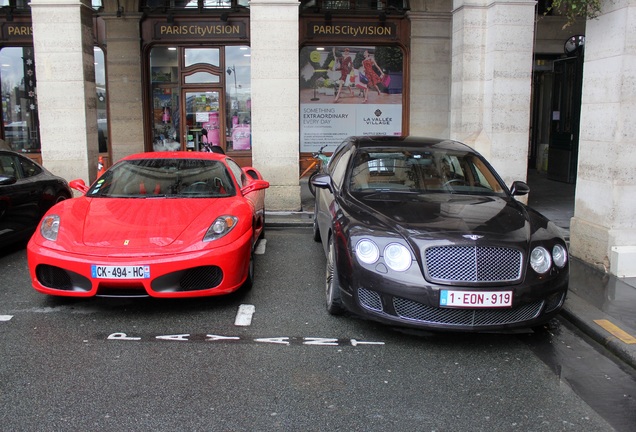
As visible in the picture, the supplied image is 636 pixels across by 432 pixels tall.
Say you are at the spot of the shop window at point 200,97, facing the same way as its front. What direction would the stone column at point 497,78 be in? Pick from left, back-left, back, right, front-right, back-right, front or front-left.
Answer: front-left

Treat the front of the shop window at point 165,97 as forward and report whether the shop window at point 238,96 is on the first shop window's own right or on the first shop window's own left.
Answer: on the first shop window's own left

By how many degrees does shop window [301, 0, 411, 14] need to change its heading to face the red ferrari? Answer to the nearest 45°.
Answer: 0° — it already faces it

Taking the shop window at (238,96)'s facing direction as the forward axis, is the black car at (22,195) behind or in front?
in front

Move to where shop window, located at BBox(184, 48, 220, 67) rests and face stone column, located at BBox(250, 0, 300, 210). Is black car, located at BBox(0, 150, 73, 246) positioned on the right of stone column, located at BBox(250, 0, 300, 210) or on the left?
right

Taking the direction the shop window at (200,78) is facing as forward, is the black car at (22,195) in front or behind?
in front

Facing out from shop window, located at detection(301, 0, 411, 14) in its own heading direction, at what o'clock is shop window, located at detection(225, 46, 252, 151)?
shop window, located at detection(225, 46, 252, 151) is roughly at 3 o'clock from shop window, located at detection(301, 0, 411, 14).

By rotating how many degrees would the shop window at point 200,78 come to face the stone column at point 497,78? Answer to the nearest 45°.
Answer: approximately 45° to its left

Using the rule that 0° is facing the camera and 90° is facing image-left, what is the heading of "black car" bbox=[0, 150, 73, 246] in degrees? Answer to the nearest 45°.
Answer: approximately 45°
